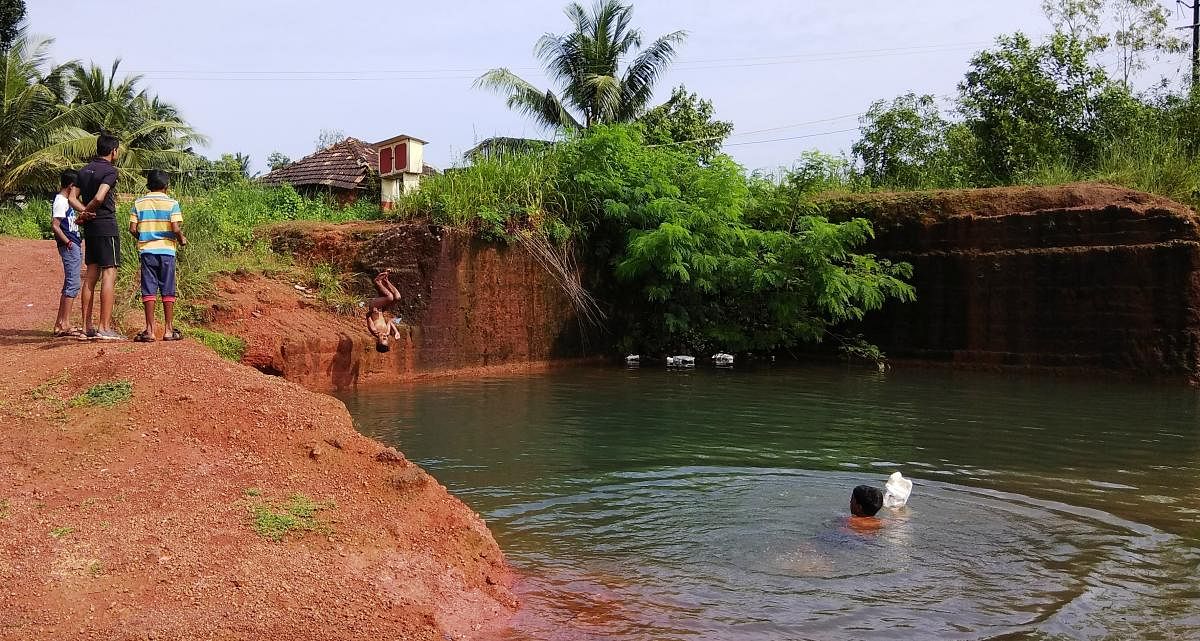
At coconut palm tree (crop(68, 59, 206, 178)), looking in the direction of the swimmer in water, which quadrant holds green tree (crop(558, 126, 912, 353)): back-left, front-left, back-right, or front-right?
front-left

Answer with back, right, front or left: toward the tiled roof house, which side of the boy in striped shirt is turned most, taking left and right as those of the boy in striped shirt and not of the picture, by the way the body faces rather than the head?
front

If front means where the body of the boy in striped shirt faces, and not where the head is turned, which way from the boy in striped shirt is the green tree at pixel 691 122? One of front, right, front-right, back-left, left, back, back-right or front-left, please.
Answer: front-right

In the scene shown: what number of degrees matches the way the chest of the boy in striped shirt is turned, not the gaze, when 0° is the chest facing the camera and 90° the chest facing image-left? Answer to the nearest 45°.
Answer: approximately 180°

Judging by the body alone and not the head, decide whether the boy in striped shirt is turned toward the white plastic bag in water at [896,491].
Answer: no

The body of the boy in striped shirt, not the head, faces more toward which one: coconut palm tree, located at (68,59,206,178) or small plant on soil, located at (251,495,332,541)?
the coconut palm tree

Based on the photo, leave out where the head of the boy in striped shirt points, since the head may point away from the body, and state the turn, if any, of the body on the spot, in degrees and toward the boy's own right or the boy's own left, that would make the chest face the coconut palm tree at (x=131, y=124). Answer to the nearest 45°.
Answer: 0° — they already face it

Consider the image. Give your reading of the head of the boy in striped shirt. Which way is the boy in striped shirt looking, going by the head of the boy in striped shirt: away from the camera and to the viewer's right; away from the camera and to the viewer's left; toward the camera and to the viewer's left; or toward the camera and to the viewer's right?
away from the camera and to the viewer's right

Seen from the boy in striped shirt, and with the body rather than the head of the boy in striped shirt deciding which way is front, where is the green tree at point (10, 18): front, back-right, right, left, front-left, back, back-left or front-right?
front

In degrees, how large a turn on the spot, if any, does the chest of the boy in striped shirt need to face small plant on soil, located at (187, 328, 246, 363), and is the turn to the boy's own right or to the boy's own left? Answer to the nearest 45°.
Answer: approximately 90° to the boy's own right

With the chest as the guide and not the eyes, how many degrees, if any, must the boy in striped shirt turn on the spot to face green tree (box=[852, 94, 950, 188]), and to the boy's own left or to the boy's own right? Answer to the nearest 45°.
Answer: approximately 45° to the boy's own right
